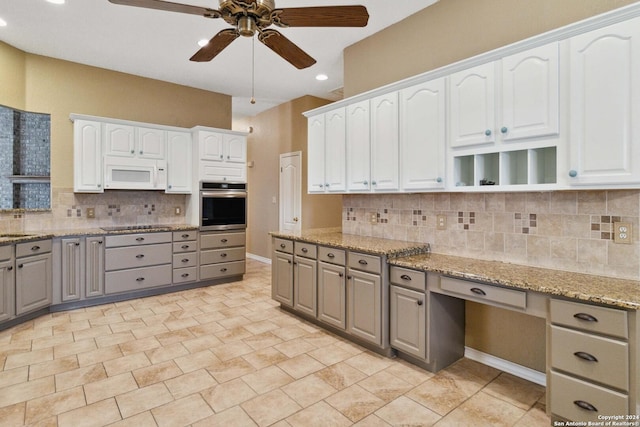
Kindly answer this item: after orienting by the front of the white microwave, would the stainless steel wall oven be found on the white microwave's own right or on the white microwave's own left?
on the white microwave's own left

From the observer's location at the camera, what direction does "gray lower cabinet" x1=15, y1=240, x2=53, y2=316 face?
facing the viewer and to the right of the viewer

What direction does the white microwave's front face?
toward the camera

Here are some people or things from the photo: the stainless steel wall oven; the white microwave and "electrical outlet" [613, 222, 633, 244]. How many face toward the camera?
3

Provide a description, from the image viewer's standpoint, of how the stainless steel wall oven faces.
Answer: facing the viewer

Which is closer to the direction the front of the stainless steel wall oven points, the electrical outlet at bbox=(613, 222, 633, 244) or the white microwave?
the electrical outlet

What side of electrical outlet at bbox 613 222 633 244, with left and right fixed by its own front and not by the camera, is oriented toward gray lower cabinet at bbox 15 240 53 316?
right

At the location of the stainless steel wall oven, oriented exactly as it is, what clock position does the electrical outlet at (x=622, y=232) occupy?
The electrical outlet is roughly at 11 o'clock from the stainless steel wall oven.

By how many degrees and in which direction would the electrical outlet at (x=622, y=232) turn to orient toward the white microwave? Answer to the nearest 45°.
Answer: approximately 90° to its right

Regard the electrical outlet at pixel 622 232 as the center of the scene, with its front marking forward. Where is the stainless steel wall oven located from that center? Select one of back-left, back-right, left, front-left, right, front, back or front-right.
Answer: right
